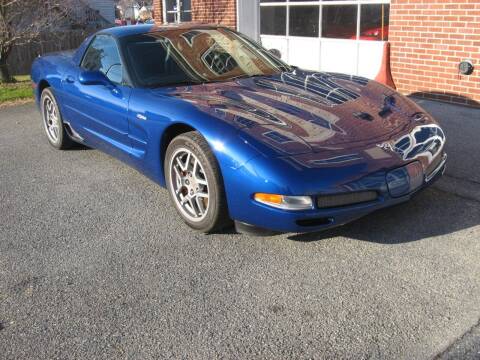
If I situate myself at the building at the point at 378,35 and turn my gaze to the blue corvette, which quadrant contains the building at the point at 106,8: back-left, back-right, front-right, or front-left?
back-right

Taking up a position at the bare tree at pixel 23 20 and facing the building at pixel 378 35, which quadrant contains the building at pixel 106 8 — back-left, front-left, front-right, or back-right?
back-left

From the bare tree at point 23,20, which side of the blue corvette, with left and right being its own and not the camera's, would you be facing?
back

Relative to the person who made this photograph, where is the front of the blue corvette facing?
facing the viewer and to the right of the viewer

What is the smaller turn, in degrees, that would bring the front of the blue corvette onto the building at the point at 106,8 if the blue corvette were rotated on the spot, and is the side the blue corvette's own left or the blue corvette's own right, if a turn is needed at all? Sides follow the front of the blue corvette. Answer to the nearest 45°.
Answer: approximately 135° to the blue corvette's own left

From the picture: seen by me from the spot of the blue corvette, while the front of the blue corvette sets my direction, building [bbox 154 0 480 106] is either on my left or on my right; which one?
on my left
